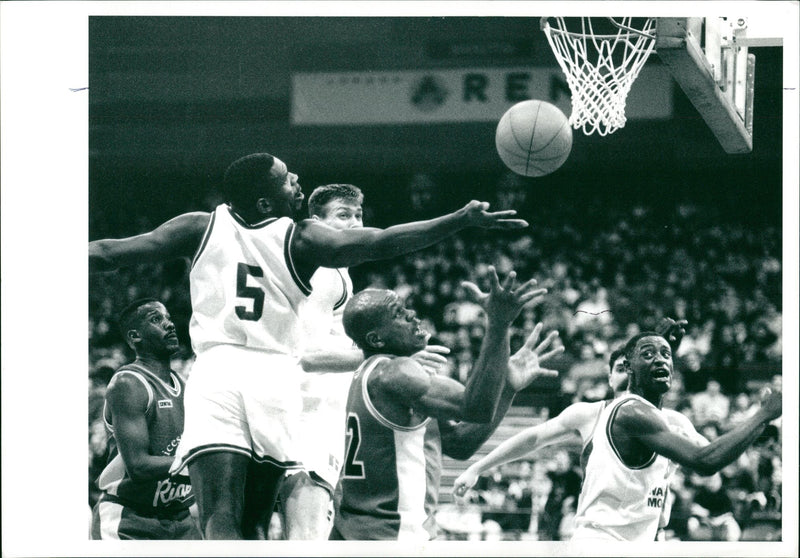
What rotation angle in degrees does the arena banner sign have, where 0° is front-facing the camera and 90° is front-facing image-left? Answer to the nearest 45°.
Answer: approximately 0°

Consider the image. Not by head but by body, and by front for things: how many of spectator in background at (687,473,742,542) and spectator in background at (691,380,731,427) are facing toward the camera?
2

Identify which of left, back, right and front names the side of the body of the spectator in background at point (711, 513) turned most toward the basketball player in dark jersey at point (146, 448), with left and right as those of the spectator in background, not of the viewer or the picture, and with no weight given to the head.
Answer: front

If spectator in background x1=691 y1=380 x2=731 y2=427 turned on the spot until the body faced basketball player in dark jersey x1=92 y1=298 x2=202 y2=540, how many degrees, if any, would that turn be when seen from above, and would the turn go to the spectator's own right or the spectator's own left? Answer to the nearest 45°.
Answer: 0° — they already face them

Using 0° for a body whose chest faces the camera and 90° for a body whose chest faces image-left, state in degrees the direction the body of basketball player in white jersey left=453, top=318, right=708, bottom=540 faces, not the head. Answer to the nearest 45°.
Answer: approximately 0°
